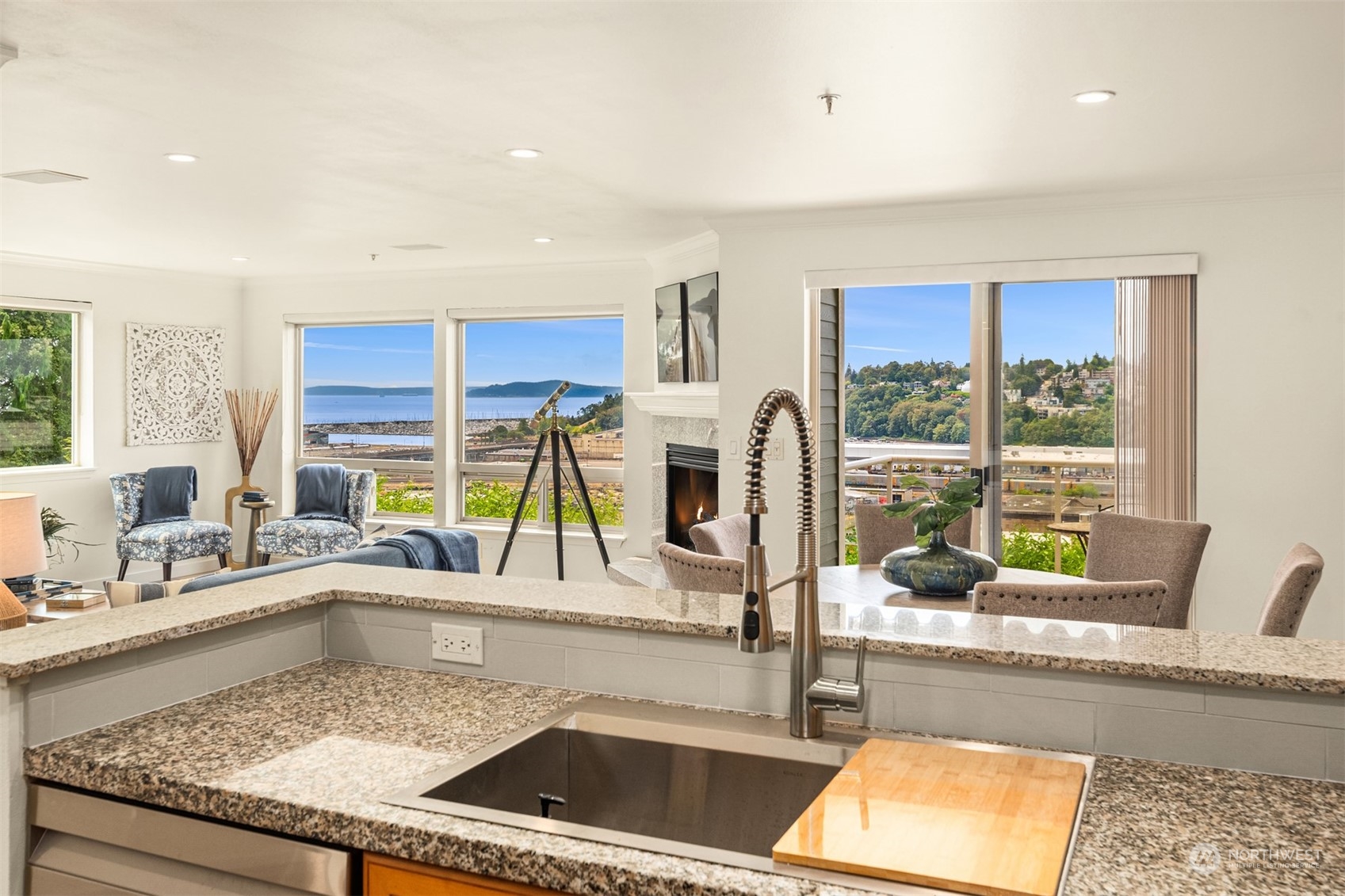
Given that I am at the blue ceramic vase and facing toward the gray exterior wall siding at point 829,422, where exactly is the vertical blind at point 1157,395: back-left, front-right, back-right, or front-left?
front-right

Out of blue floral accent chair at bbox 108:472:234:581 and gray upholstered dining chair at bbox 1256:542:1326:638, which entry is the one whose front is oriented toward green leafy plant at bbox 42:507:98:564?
the gray upholstered dining chair

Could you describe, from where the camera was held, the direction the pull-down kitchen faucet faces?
facing the viewer and to the left of the viewer

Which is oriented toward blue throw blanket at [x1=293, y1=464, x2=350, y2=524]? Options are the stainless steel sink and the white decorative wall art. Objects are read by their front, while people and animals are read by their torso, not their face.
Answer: the white decorative wall art

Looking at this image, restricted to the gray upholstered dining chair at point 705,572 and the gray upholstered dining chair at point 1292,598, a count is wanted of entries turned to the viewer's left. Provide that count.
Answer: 1

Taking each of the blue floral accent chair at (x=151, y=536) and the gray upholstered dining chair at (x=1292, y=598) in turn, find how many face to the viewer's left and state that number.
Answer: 1

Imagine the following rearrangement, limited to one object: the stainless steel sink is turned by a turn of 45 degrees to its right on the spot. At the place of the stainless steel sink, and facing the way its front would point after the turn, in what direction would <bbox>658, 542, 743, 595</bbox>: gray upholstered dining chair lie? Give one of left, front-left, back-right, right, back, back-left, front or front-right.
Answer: right

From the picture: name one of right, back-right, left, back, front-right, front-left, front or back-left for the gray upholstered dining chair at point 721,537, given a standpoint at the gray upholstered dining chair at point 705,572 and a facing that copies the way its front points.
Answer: front-left

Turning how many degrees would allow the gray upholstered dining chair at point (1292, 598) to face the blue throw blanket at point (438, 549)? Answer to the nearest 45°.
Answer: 0° — it already faces it

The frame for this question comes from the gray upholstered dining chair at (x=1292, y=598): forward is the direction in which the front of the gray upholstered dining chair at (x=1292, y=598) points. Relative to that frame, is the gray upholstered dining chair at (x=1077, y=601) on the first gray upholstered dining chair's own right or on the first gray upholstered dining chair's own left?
on the first gray upholstered dining chair's own left

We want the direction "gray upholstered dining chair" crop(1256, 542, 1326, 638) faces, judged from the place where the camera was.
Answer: facing to the left of the viewer

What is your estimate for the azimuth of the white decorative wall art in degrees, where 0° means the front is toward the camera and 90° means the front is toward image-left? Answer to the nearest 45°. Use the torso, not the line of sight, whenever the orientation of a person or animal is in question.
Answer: approximately 315°

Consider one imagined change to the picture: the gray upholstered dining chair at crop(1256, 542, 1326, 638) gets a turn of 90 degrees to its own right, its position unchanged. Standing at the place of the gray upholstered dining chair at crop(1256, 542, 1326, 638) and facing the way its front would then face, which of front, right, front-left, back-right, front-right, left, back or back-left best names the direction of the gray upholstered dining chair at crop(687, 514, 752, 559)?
left

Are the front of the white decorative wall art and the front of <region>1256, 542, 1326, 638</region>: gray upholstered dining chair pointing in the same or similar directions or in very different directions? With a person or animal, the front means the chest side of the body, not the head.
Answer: very different directions

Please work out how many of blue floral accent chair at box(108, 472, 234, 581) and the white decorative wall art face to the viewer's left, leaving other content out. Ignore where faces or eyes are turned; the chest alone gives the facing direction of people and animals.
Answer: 0

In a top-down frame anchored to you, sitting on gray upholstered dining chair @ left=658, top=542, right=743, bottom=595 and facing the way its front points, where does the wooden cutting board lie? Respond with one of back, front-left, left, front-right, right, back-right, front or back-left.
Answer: back-right

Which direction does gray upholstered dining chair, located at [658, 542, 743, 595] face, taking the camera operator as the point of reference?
facing away from the viewer and to the right of the viewer

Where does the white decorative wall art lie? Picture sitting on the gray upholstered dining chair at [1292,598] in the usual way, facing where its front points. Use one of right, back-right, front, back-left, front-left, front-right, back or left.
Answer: front

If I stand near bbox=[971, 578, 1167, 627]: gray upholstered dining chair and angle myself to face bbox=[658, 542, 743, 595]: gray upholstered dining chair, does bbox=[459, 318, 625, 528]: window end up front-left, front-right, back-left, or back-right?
front-right

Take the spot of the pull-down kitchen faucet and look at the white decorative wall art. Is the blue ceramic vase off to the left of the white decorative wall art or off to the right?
right
